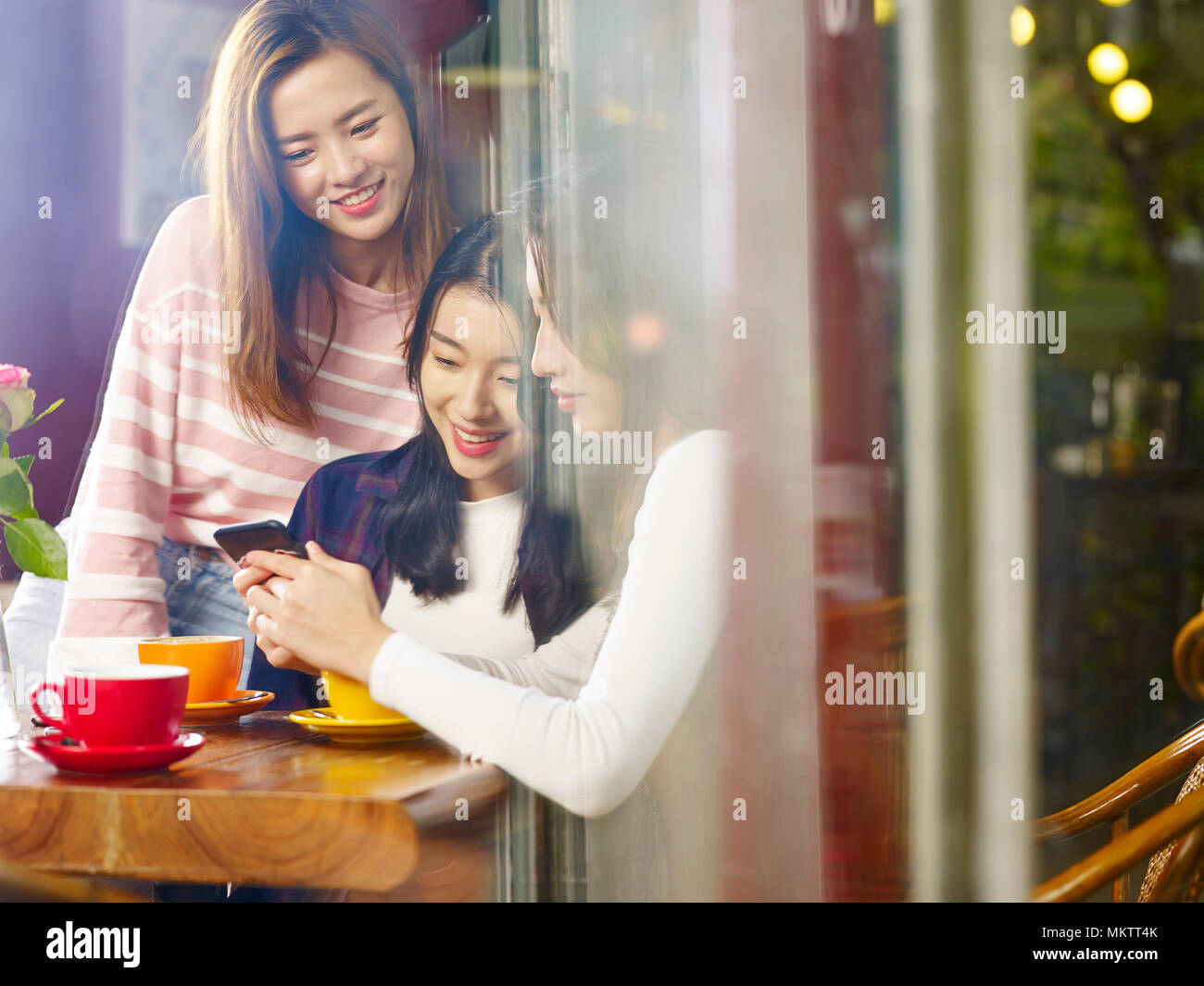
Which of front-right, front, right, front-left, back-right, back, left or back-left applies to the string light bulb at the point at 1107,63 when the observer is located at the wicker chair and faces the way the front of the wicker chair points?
right

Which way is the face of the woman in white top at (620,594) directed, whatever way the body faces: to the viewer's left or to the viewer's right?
to the viewer's left

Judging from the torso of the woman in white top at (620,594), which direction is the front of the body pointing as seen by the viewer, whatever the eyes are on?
to the viewer's left

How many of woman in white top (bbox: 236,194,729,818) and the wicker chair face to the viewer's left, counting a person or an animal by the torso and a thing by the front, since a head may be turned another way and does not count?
2

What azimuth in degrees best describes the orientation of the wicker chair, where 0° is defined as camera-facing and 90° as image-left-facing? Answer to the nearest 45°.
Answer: approximately 90°

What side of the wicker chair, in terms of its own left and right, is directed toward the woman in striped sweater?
front

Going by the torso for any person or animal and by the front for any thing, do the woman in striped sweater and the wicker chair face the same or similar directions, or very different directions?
very different directions
